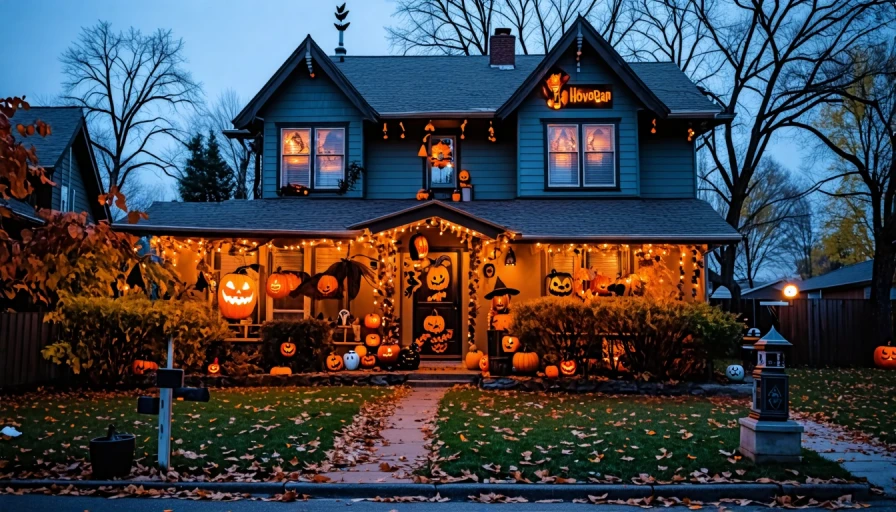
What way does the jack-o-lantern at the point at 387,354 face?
toward the camera

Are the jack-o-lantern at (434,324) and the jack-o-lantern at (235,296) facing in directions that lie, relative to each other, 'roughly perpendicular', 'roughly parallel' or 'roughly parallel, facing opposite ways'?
roughly parallel

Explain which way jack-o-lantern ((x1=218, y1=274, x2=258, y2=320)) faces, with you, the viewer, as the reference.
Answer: facing the viewer

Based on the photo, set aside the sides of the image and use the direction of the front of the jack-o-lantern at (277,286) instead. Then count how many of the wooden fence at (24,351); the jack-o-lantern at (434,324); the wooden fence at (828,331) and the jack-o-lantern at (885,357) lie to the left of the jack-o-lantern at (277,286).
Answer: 3

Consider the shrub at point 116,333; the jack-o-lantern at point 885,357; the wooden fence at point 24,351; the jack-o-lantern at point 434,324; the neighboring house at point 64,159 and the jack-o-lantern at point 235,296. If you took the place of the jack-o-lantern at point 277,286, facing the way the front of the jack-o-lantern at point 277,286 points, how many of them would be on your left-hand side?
2

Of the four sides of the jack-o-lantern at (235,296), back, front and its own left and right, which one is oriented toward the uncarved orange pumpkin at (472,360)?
left

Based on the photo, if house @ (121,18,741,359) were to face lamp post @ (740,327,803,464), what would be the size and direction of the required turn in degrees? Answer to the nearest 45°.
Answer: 0° — it already faces it

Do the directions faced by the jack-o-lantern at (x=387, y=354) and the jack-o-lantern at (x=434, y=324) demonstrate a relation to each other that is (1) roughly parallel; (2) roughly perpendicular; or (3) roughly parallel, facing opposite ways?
roughly parallel

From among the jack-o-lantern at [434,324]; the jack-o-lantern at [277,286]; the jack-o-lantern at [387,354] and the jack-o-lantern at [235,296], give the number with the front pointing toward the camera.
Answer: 4

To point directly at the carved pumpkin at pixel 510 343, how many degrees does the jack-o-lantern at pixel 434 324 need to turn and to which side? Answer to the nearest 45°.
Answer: approximately 45° to its left

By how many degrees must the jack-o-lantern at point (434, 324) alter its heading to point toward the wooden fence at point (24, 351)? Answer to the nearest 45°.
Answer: approximately 90° to its right

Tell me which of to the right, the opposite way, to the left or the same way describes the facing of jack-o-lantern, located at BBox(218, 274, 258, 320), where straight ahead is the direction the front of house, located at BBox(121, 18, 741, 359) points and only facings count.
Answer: the same way

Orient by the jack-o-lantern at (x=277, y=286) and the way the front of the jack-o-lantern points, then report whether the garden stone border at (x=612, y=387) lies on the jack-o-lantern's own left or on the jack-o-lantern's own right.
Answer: on the jack-o-lantern's own left

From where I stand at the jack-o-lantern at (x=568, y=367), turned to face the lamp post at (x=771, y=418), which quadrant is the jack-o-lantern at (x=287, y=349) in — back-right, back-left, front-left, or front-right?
back-right

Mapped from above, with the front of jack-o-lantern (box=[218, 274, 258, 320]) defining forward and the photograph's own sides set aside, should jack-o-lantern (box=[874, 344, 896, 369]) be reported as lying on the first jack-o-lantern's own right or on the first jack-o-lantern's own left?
on the first jack-o-lantern's own left

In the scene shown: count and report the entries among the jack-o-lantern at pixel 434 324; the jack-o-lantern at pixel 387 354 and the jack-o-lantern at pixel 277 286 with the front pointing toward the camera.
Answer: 3

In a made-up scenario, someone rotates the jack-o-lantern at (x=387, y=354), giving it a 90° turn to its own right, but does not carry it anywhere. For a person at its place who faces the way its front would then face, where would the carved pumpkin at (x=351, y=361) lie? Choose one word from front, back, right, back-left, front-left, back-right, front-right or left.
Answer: front
